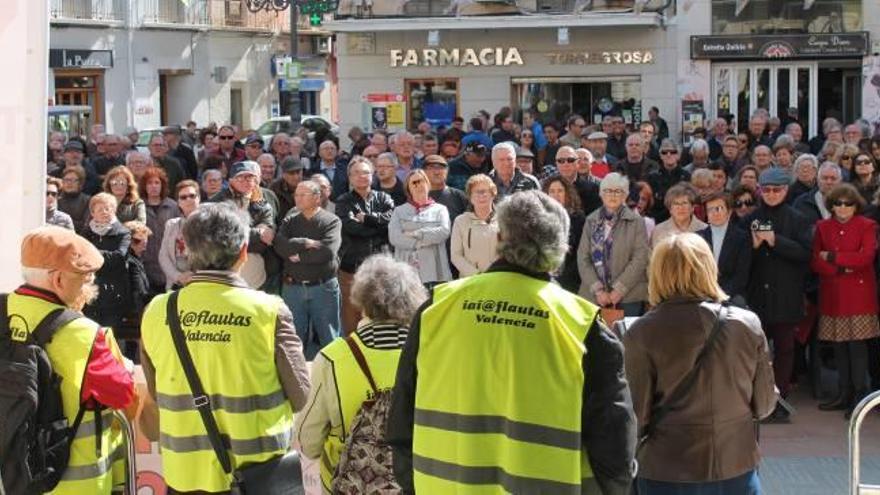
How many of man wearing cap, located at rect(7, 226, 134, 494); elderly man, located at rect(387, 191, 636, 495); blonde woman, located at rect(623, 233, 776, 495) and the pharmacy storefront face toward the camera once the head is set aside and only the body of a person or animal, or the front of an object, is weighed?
1

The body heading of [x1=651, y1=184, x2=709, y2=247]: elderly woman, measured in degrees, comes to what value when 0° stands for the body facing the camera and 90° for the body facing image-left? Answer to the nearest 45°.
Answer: approximately 0°

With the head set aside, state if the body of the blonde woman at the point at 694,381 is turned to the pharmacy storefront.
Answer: yes

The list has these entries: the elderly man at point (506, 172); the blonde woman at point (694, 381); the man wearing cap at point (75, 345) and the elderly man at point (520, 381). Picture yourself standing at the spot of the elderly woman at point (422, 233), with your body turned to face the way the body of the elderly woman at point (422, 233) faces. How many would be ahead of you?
3

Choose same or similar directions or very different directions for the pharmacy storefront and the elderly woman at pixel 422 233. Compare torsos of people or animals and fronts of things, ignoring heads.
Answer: same or similar directions

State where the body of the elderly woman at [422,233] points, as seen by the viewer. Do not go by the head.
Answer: toward the camera

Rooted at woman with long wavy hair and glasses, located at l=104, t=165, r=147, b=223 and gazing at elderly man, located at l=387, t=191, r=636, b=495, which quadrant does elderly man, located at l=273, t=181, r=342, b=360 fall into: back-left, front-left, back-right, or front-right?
front-left

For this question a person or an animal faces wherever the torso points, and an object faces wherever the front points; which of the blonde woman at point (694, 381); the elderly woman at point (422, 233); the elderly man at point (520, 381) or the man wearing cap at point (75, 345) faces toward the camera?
the elderly woman at point (422, 233)

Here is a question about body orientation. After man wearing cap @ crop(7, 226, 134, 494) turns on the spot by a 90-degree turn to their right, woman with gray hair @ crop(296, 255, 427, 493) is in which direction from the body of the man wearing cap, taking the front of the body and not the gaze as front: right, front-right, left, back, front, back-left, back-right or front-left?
front-left

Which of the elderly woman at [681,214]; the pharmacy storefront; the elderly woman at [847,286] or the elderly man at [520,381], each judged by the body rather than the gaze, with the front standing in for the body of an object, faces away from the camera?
the elderly man

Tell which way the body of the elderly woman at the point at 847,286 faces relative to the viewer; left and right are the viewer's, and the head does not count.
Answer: facing the viewer

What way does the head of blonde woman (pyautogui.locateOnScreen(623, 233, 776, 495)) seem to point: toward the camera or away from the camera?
away from the camera

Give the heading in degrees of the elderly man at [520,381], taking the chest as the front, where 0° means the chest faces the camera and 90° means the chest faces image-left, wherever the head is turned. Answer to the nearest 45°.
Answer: approximately 180°

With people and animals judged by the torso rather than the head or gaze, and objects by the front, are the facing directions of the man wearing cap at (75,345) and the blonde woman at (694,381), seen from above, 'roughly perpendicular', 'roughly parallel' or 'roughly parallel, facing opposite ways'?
roughly parallel

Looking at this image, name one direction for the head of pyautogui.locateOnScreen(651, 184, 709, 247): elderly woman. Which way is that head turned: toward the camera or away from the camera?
toward the camera

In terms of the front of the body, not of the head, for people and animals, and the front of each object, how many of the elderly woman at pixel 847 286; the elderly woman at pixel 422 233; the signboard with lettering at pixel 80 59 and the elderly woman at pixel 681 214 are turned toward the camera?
4

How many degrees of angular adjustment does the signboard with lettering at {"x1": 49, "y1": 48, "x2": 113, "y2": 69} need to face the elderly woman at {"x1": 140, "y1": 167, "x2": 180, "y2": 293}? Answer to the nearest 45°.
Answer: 0° — it already faces them

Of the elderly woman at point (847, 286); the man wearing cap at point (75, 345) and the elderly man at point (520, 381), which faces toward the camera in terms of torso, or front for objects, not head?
the elderly woman

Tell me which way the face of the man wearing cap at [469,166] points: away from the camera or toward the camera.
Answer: toward the camera
